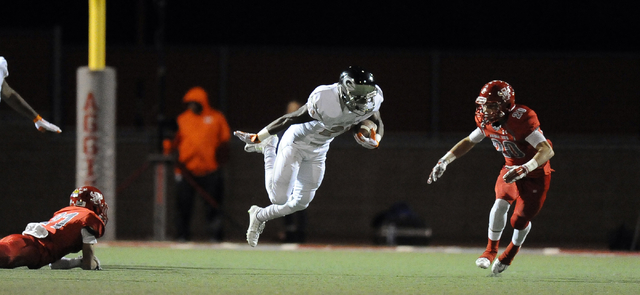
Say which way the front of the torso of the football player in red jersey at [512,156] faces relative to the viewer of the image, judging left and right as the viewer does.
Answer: facing the viewer and to the left of the viewer

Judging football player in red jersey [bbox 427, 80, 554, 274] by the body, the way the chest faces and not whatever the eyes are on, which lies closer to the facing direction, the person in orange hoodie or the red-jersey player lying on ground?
the red-jersey player lying on ground

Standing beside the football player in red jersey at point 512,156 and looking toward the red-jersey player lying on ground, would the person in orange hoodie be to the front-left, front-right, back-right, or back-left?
front-right

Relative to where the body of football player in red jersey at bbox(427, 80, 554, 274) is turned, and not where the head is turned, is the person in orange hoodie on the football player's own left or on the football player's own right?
on the football player's own right

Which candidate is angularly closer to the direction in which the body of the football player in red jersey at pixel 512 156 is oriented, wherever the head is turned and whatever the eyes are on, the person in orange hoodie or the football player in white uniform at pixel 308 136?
the football player in white uniform

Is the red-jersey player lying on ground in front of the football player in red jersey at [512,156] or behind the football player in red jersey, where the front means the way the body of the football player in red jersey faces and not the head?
in front

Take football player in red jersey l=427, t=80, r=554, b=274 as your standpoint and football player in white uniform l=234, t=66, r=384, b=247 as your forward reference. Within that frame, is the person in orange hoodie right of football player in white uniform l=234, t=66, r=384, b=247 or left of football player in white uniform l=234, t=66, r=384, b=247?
right

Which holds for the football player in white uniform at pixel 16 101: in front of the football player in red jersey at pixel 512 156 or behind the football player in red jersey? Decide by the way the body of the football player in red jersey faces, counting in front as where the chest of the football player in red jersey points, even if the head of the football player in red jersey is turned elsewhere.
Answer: in front
